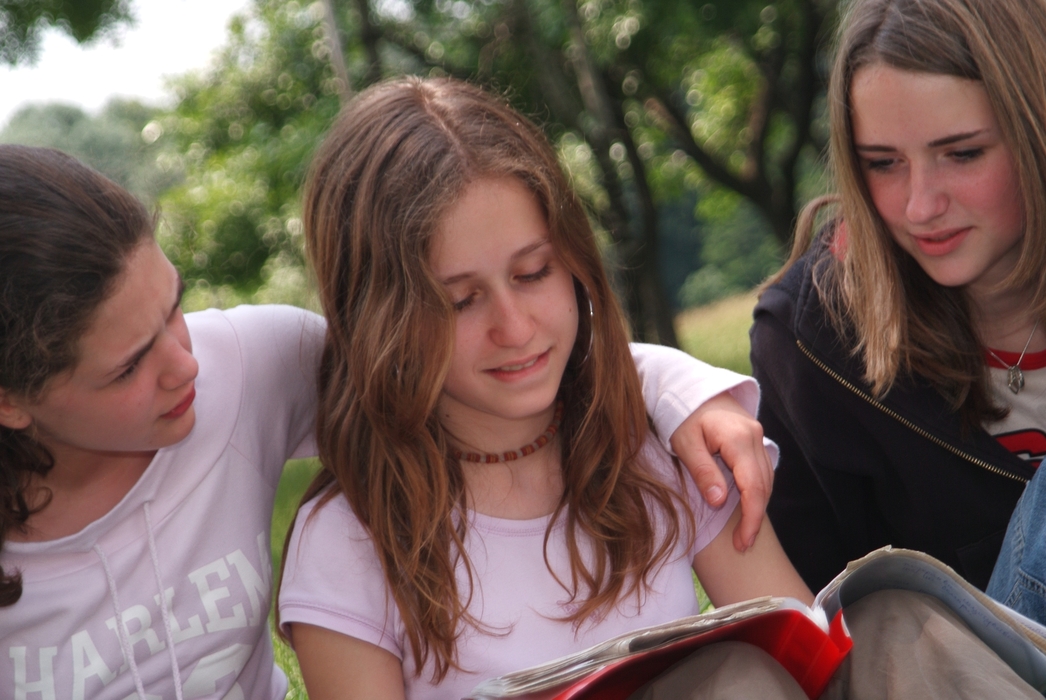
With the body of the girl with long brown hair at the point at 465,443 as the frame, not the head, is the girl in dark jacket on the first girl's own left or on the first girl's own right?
on the first girl's own left

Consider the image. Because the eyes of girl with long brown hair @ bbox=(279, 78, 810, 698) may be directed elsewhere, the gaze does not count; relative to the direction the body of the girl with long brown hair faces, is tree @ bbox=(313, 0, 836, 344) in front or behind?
behind

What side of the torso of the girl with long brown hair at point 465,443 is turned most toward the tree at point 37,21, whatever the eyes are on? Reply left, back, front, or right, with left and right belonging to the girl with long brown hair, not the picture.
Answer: back

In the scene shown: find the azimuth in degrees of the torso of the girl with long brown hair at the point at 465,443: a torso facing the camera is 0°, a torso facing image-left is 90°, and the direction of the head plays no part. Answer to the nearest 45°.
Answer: approximately 0°

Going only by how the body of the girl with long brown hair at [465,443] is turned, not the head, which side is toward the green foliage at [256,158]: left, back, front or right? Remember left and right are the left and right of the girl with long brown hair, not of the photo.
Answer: back
